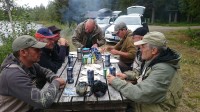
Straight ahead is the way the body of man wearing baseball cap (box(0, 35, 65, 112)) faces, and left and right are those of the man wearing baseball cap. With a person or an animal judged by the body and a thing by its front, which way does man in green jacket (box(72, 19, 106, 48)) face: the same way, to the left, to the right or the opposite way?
to the right

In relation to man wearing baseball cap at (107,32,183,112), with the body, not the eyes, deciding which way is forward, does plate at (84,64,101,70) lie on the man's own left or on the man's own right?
on the man's own right

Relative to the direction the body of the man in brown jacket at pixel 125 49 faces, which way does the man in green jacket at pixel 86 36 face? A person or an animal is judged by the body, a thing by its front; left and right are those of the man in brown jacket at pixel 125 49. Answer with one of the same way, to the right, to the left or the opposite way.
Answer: to the left

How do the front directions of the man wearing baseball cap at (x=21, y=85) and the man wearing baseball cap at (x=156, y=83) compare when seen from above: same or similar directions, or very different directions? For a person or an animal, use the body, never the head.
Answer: very different directions

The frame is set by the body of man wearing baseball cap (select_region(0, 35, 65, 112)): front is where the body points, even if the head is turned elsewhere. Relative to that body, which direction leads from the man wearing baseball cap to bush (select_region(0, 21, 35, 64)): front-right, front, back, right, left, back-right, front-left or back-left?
left

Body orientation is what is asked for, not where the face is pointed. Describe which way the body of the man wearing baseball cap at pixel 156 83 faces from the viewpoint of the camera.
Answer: to the viewer's left

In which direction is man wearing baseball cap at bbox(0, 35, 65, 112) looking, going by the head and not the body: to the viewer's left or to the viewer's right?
to the viewer's right

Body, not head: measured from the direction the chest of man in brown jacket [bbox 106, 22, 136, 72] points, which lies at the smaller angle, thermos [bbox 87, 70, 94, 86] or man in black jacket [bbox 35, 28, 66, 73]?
the man in black jacket

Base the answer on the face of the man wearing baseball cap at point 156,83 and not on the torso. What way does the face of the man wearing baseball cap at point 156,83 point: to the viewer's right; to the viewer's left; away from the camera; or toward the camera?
to the viewer's left

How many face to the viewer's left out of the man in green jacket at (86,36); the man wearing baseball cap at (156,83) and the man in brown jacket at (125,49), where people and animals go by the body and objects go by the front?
2

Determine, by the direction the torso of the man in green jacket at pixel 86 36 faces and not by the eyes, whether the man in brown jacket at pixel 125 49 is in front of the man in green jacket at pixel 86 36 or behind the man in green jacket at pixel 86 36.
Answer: in front

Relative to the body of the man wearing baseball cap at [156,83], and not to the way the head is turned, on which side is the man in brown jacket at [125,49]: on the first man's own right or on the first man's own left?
on the first man's own right

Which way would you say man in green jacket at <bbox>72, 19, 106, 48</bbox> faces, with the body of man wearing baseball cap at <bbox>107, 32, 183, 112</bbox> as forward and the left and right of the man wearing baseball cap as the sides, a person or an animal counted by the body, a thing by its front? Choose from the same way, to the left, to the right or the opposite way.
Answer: to the left

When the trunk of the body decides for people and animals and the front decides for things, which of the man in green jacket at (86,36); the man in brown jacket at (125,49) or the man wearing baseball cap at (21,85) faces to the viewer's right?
the man wearing baseball cap

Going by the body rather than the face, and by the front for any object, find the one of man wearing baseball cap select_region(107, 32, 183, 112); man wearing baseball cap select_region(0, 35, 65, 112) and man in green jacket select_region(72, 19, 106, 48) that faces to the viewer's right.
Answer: man wearing baseball cap select_region(0, 35, 65, 112)

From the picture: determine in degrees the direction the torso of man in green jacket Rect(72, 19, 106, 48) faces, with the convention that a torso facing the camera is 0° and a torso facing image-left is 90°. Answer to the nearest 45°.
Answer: approximately 0°
